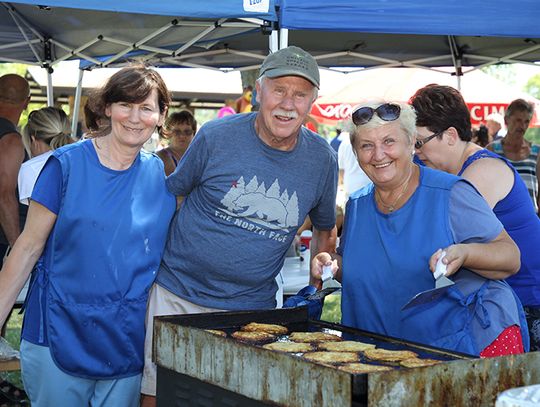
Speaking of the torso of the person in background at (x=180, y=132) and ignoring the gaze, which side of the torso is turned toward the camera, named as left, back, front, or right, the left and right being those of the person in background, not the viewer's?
front

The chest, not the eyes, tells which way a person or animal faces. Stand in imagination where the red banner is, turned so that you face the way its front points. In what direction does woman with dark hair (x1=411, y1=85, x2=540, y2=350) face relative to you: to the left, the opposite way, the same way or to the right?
to the right

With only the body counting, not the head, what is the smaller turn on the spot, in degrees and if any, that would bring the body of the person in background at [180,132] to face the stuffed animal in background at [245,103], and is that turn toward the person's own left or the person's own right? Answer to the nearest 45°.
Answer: approximately 135° to the person's own left

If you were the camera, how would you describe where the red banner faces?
facing the viewer

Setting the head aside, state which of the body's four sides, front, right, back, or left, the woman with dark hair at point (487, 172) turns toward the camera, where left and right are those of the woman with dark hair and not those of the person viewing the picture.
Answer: left

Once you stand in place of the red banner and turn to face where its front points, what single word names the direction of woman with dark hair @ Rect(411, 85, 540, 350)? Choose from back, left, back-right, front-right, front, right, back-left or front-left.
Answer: front

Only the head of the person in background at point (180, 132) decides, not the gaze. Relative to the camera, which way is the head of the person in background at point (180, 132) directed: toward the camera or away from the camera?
toward the camera

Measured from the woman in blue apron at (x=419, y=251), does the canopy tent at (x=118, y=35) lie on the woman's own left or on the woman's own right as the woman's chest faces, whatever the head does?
on the woman's own right

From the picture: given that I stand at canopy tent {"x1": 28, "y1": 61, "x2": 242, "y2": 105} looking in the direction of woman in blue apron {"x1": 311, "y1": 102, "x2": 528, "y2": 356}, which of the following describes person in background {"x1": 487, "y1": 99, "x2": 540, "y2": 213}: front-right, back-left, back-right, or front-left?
front-left

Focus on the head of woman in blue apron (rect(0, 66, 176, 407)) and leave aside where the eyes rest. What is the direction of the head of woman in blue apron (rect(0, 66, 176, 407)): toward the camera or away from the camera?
toward the camera

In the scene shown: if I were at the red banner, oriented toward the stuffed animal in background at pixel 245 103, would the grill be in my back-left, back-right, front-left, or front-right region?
front-left
